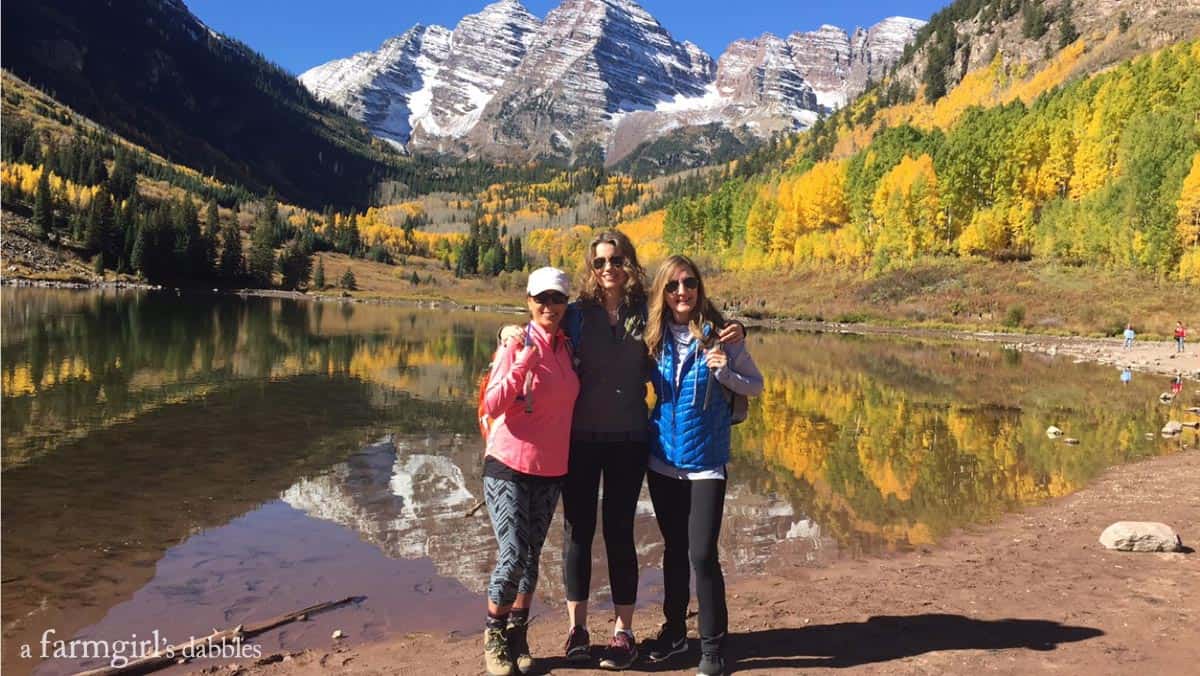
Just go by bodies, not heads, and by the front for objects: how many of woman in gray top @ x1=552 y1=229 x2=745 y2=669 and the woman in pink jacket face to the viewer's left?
0

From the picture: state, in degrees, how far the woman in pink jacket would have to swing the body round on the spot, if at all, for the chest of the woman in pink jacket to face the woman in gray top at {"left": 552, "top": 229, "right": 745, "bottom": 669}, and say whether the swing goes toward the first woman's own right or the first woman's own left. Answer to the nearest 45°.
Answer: approximately 45° to the first woman's own left

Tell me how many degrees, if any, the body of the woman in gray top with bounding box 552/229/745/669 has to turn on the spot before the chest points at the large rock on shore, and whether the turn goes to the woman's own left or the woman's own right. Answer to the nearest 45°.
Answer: approximately 135° to the woman's own left

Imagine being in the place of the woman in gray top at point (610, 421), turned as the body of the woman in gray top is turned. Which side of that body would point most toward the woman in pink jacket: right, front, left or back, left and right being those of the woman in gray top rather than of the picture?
right

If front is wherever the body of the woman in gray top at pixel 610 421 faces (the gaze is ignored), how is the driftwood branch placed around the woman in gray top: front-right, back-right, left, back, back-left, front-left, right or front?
right

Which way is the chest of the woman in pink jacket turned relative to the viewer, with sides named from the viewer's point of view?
facing the viewer and to the right of the viewer

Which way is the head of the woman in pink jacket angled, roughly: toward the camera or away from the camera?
toward the camera

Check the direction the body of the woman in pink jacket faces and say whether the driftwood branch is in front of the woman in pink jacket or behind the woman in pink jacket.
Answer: behind

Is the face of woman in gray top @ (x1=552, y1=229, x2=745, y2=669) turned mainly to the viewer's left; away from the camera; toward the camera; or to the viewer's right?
toward the camera

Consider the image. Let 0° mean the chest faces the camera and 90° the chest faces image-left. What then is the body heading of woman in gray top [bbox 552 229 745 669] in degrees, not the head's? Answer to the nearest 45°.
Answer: approximately 0°
